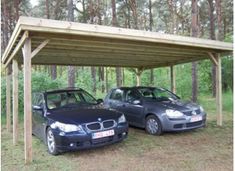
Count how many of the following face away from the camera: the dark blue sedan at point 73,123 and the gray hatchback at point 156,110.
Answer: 0

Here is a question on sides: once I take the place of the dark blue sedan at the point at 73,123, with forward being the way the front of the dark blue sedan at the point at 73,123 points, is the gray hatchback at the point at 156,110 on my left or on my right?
on my left

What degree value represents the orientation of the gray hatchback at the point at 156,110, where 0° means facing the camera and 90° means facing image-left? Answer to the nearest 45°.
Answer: approximately 315°

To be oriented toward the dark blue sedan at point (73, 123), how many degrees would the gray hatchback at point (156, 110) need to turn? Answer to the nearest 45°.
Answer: approximately 90° to its right
